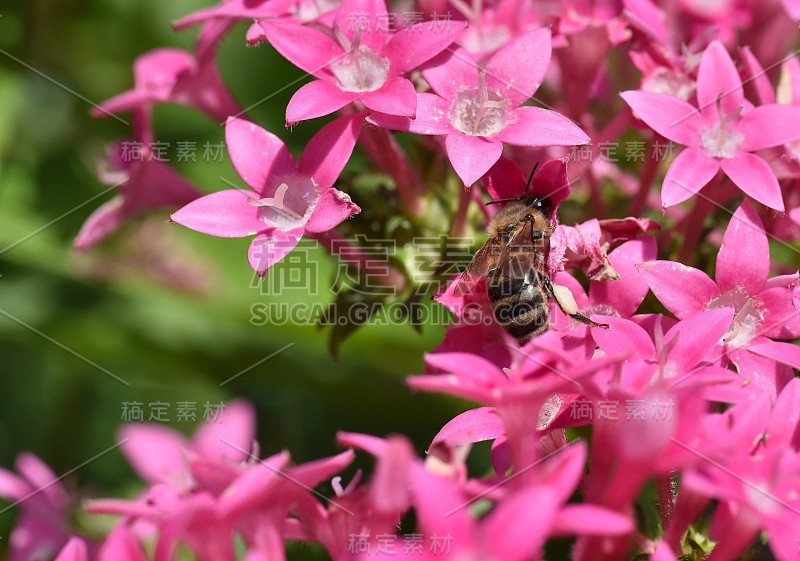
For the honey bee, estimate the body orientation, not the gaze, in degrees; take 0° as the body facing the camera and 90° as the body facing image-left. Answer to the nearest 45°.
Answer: approximately 180°

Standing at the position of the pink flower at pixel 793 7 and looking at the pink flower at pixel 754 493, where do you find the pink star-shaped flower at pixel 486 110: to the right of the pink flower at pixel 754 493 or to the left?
right

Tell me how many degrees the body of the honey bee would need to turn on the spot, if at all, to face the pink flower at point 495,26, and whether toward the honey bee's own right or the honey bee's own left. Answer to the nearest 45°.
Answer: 0° — it already faces it

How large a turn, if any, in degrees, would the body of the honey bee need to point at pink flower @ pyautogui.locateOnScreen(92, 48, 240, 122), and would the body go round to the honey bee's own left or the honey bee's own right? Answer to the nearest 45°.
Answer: approximately 45° to the honey bee's own left

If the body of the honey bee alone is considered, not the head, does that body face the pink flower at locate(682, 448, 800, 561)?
no

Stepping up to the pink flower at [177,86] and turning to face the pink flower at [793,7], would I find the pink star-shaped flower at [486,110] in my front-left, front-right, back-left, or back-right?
front-right

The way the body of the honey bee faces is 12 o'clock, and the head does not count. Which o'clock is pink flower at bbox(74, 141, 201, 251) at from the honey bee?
The pink flower is roughly at 10 o'clock from the honey bee.

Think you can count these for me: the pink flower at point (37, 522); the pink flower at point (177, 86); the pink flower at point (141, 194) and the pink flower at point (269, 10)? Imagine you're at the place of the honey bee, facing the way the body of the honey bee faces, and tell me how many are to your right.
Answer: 0

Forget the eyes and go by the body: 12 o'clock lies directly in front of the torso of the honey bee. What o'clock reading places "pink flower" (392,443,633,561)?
The pink flower is roughly at 6 o'clock from the honey bee.
